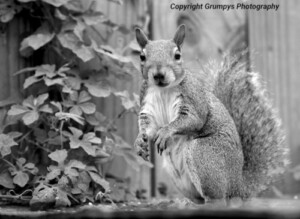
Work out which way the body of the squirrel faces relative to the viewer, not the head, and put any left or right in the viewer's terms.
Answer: facing the viewer and to the left of the viewer
